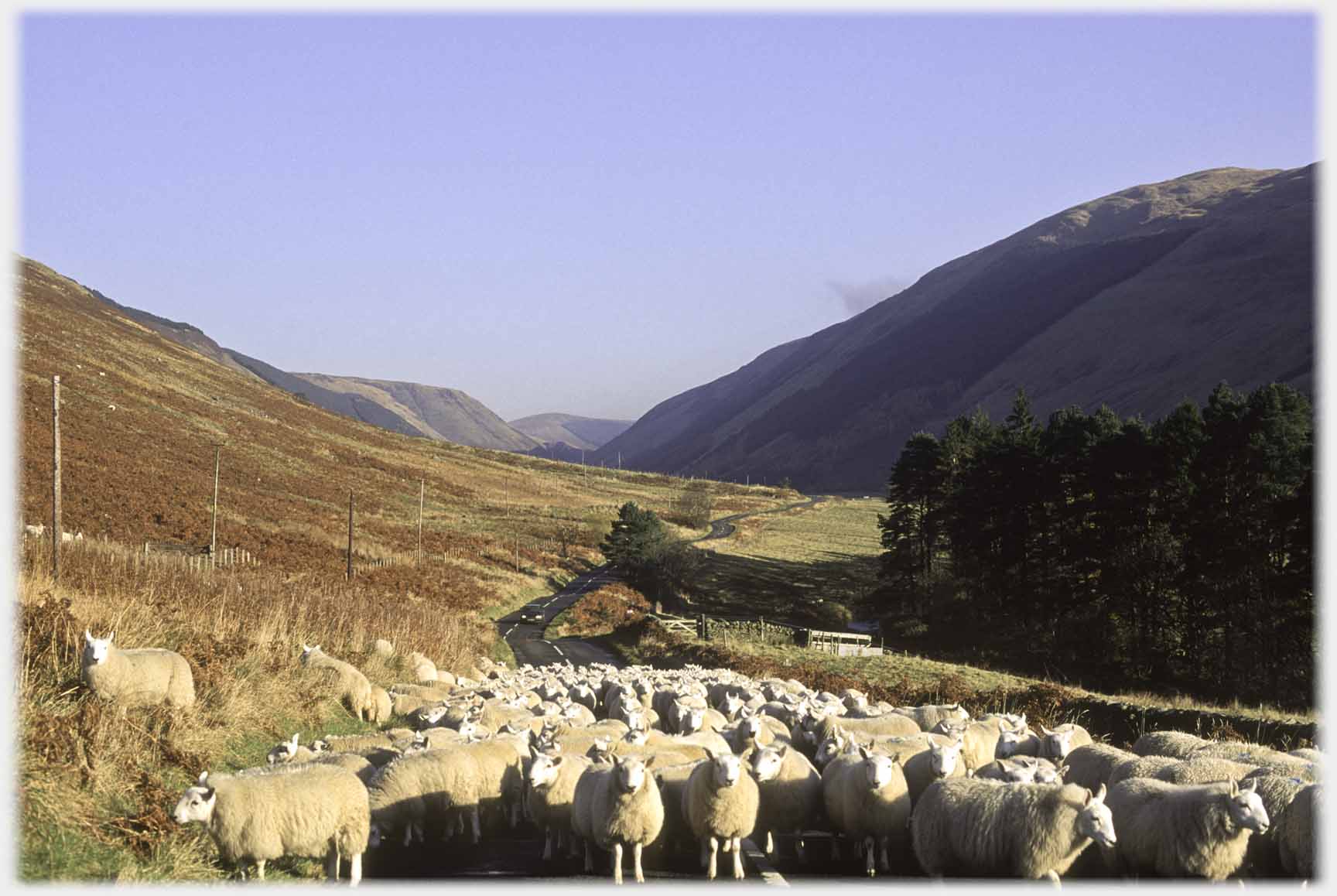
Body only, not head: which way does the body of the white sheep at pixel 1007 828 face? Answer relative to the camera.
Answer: to the viewer's right

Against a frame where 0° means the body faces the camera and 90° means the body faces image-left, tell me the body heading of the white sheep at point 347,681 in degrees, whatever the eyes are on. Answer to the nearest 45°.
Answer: approximately 135°

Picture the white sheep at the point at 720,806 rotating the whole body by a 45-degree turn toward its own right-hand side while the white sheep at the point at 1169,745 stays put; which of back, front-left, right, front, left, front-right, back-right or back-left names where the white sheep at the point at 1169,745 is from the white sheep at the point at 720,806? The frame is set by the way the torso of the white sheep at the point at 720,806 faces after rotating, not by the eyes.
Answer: back

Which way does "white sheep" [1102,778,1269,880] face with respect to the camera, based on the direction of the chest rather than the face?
to the viewer's right

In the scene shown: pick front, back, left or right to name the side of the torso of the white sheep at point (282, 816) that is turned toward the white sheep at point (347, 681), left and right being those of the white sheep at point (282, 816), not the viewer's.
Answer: right

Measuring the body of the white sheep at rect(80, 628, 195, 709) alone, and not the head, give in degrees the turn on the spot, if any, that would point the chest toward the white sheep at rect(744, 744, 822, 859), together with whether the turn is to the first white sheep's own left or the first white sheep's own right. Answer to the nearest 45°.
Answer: approximately 180°

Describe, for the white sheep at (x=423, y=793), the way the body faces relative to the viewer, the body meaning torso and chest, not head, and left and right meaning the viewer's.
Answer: facing to the left of the viewer

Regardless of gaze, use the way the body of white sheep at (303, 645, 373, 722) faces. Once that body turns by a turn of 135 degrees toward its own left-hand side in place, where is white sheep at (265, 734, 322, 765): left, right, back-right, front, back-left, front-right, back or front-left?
front

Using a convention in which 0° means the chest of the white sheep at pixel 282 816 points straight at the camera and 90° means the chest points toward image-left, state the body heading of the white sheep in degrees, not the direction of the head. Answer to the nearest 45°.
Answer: approximately 90°

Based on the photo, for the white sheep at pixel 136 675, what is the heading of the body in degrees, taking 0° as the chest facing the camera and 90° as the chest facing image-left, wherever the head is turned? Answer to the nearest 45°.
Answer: approximately 90°
